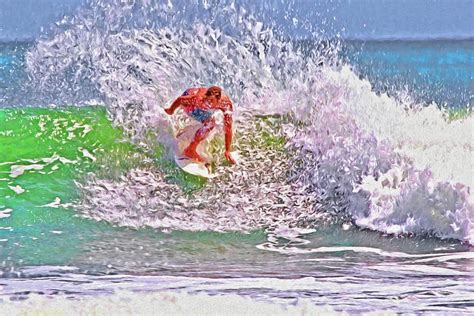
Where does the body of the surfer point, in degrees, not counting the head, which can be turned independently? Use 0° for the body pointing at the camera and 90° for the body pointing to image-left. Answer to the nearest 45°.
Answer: approximately 315°
